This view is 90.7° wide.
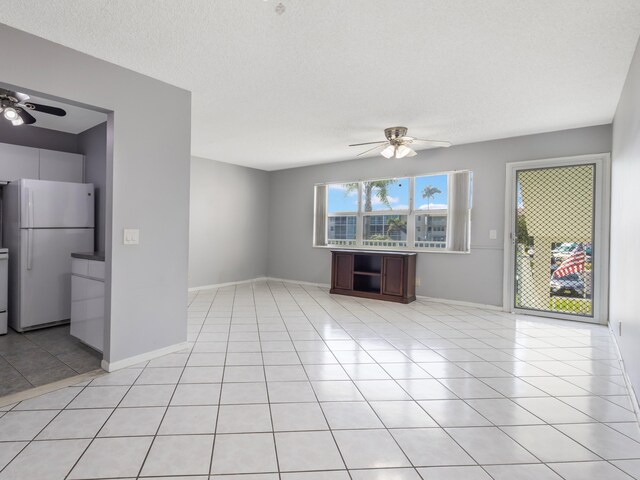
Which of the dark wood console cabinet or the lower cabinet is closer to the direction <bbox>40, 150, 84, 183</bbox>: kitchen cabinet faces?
the lower cabinet

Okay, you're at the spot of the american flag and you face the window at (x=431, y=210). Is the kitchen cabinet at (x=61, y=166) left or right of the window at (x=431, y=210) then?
left

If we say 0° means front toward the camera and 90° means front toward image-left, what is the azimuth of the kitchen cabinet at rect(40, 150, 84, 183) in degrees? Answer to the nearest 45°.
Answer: approximately 0°

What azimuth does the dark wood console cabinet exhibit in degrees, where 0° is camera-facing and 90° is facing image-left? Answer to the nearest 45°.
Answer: approximately 45°

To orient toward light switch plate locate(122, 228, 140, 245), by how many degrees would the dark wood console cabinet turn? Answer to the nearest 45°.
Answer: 0° — it already faces it

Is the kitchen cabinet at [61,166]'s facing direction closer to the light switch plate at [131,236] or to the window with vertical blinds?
the light switch plate

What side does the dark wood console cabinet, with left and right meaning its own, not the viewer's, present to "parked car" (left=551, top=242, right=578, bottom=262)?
left

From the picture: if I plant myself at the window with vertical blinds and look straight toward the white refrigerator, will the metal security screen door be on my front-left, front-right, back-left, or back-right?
back-left
